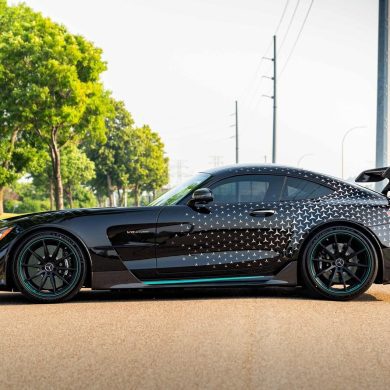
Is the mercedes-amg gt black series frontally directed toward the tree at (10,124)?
no

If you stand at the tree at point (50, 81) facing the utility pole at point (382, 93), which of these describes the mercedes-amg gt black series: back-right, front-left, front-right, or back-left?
front-right

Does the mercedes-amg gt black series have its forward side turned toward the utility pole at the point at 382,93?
no

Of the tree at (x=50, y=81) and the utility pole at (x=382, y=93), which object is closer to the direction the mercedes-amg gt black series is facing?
the tree

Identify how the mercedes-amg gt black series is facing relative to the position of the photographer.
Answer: facing to the left of the viewer

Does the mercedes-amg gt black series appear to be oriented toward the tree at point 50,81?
no
